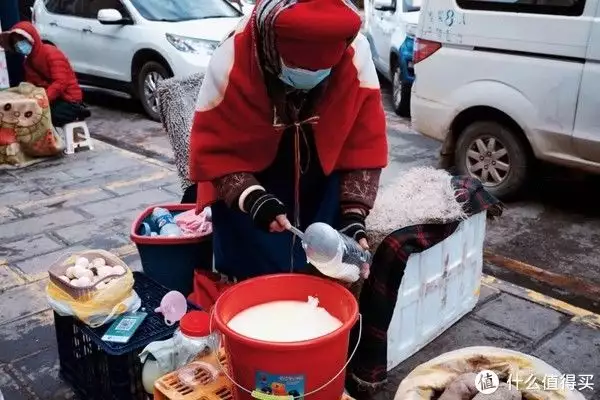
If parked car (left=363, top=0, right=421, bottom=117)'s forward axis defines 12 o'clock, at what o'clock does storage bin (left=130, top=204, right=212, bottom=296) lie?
The storage bin is roughly at 2 o'clock from the parked car.

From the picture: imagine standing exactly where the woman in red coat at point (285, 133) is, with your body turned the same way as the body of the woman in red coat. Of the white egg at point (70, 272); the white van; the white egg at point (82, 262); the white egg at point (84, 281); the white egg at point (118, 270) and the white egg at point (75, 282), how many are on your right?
5

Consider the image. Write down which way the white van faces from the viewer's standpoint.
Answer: facing the viewer and to the right of the viewer

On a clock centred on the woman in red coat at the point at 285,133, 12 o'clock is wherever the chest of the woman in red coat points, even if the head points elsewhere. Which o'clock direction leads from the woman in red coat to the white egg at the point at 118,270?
The white egg is roughly at 3 o'clock from the woman in red coat.

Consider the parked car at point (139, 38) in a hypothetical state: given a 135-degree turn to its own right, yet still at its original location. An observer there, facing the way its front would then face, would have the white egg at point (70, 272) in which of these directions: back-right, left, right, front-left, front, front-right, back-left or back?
left

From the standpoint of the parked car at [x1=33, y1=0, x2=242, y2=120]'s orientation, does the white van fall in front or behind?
in front

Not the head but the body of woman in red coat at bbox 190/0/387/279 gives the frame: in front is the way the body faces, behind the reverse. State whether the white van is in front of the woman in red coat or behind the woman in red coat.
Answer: behind

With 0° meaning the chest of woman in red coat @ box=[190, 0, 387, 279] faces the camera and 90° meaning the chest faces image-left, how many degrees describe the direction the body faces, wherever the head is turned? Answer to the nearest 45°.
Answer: approximately 0°

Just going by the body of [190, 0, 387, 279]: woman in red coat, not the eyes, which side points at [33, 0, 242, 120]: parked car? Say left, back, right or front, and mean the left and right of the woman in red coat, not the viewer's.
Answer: back

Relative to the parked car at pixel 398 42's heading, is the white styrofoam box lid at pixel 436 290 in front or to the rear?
in front

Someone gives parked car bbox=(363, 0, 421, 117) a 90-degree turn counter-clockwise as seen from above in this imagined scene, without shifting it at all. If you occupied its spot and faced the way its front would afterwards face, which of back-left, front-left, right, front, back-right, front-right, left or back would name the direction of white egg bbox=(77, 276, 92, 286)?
back-right
